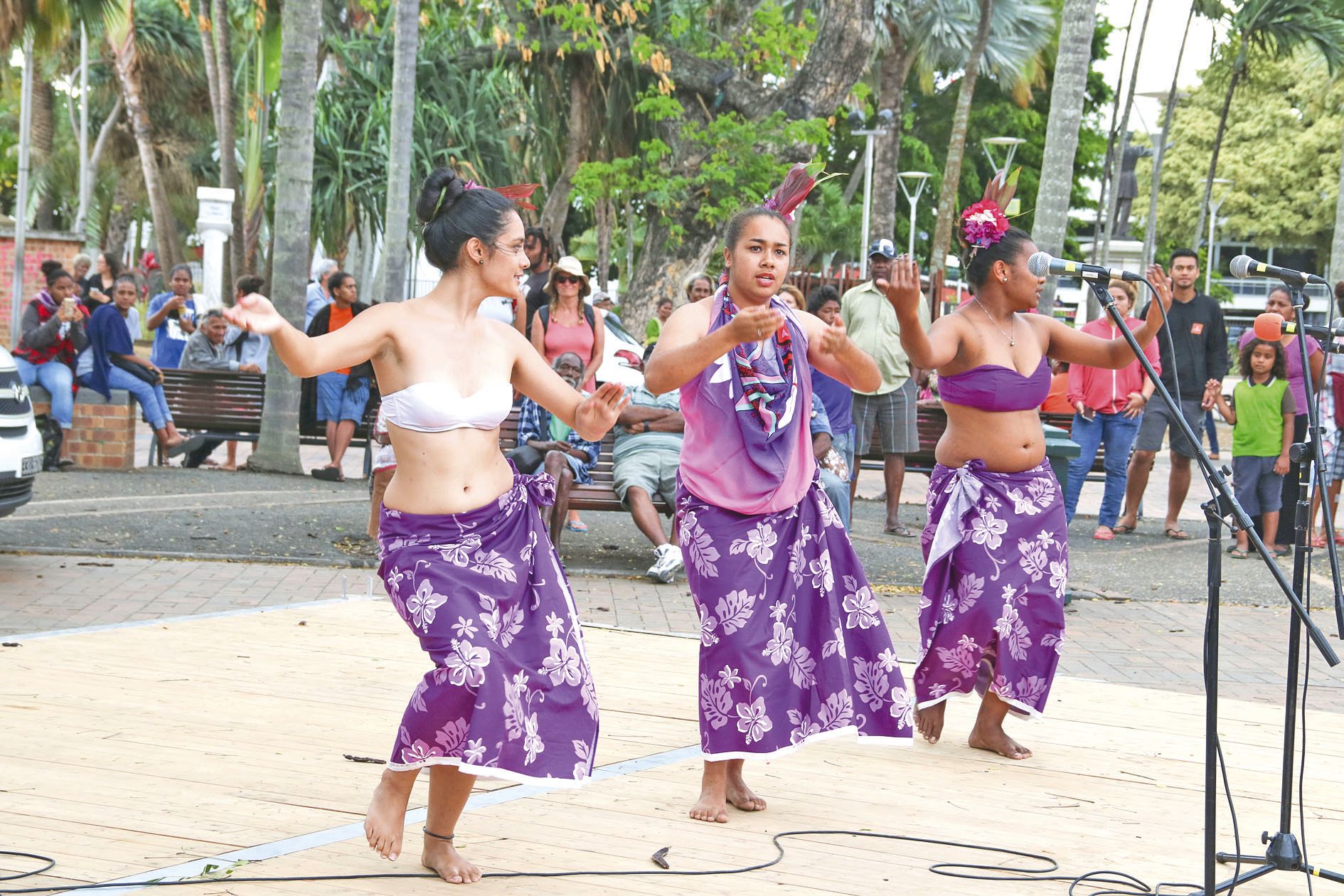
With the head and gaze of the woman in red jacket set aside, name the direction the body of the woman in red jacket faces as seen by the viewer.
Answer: toward the camera

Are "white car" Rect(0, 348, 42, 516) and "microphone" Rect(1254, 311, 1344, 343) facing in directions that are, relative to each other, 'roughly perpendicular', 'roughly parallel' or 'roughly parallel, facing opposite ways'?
roughly parallel, facing opposite ways

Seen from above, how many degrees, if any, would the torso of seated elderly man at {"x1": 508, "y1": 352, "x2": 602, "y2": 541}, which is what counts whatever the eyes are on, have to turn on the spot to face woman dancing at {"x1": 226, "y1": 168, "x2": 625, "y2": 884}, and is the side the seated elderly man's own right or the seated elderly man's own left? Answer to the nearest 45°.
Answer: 0° — they already face them

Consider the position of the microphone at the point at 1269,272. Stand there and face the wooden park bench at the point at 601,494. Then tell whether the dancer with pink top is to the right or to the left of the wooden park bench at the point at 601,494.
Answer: left

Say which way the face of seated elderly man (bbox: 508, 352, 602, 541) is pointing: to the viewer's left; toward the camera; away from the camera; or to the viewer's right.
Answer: toward the camera

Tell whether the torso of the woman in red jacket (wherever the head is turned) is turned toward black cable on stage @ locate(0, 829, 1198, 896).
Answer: yes

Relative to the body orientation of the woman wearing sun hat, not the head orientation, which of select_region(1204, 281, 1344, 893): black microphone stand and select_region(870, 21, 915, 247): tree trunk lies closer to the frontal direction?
the black microphone stand

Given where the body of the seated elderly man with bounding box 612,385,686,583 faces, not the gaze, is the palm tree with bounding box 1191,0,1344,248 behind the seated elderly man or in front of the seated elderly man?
behind

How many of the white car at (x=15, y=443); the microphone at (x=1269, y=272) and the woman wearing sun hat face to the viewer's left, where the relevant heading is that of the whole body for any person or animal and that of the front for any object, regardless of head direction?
1

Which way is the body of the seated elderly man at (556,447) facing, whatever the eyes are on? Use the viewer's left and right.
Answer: facing the viewer

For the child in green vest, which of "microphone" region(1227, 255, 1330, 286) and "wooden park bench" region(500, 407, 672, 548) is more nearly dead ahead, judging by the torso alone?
the microphone

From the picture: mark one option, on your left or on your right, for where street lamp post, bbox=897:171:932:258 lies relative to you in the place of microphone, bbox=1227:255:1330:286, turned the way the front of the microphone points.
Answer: on your right

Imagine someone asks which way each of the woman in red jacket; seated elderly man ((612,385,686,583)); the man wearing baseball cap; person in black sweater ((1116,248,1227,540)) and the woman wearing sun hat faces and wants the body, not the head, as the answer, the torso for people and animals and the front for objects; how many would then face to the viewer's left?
0

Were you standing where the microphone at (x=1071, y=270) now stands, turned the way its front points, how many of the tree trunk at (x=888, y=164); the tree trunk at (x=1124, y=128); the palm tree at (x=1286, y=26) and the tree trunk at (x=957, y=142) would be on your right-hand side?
4

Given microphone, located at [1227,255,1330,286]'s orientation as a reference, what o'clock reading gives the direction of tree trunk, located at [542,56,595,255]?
The tree trunk is roughly at 2 o'clock from the microphone.

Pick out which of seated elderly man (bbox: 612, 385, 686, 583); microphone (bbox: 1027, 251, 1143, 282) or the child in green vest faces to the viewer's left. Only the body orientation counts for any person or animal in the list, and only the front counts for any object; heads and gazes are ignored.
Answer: the microphone
